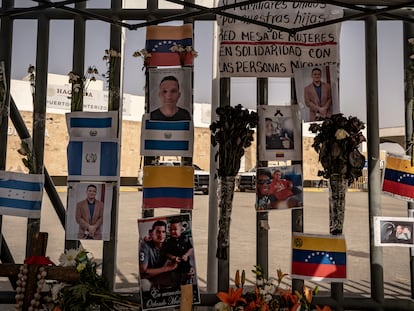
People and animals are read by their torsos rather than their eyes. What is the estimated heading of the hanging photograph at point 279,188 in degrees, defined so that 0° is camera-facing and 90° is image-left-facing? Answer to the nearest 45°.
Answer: approximately 0°

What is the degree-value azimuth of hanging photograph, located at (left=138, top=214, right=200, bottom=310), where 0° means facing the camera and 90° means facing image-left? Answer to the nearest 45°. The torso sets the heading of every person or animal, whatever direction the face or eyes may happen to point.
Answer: approximately 0°

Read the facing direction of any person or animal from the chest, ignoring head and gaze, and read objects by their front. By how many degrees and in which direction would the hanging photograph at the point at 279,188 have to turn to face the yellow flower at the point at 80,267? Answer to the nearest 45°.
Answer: approximately 45° to its right

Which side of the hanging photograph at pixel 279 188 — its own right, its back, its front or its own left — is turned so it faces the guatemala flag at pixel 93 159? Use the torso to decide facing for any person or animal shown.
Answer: right

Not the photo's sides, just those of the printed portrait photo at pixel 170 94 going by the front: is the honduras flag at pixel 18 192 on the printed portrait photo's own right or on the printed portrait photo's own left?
on the printed portrait photo's own right

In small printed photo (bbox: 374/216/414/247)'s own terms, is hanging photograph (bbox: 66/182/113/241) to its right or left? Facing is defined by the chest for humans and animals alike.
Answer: on its right
